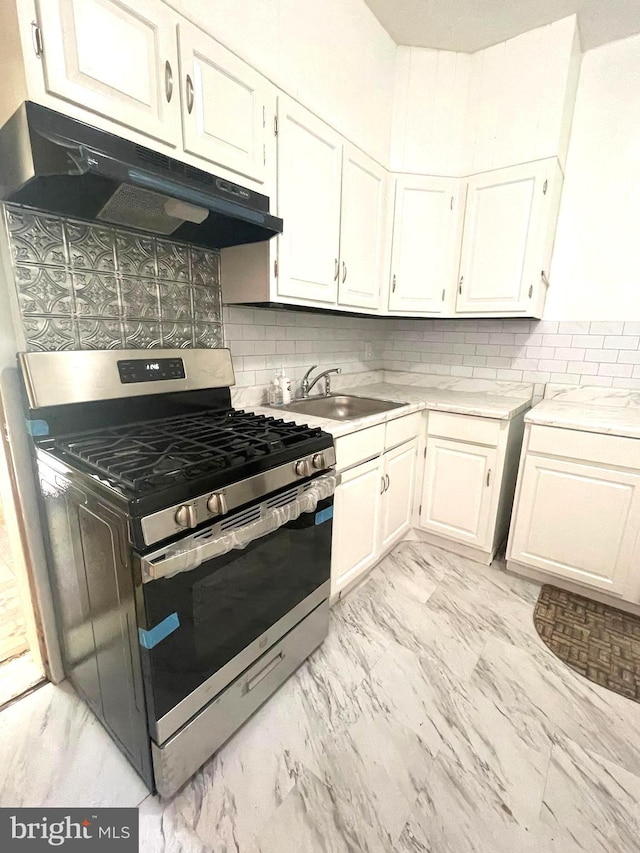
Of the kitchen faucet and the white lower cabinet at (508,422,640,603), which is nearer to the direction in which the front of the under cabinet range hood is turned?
the white lower cabinet

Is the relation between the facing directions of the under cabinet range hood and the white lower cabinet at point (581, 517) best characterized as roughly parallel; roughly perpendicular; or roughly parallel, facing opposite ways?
roughly perpendicular

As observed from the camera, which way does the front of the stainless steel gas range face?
facing the viewer and to the right of the viewer

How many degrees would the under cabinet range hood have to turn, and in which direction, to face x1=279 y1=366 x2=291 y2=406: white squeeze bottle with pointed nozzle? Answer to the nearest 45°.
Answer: approximately 90° to its left

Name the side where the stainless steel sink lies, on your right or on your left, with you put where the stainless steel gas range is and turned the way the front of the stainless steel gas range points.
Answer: on your left

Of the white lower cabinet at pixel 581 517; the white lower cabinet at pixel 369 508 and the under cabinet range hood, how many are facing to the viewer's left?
0

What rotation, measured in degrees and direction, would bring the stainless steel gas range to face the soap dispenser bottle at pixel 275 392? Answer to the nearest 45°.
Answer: approximately 90° to its left

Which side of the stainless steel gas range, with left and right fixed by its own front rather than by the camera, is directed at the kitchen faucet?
left

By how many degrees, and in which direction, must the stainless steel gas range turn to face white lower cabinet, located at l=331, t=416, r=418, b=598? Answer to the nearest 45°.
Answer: approximately 90° to its left

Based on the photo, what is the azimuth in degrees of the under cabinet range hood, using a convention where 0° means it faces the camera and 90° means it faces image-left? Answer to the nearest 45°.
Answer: approximately 315°

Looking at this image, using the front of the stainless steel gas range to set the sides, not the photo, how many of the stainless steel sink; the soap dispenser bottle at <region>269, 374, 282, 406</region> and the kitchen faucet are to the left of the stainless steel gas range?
3

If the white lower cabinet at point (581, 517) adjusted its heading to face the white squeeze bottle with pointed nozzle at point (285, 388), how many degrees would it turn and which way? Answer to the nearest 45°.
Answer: approximately 45° to its right

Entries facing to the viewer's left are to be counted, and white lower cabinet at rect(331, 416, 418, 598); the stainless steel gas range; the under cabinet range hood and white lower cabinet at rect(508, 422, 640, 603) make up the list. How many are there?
0

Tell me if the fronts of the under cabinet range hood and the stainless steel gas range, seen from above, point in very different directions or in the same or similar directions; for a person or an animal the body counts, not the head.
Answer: same or similar directions

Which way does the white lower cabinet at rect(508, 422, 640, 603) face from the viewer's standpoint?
toward the camera

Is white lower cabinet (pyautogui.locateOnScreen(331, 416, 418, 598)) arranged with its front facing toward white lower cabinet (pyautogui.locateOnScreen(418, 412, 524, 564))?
no

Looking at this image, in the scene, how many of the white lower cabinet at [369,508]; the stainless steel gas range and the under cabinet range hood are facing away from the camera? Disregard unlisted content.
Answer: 0
